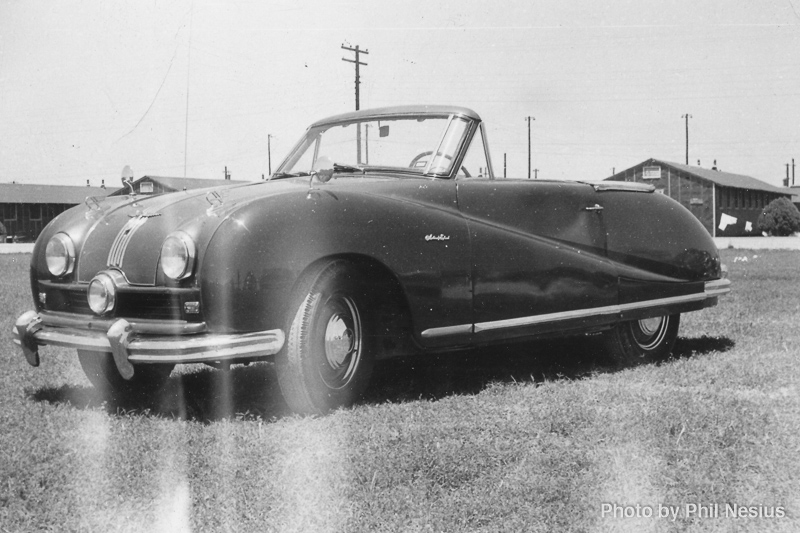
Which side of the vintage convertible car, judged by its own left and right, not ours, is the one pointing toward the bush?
back

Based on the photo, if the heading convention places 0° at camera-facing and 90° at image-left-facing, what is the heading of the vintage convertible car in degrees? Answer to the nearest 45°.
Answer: approximately 45°
